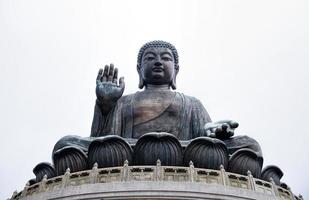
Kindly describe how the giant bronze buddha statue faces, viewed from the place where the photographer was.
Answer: facing the viewer
